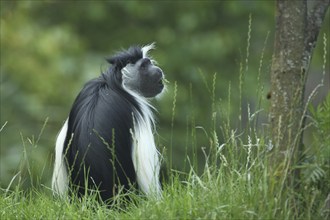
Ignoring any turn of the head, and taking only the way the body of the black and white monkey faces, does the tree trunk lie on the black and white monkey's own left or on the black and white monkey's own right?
on the black and white monkey's own right

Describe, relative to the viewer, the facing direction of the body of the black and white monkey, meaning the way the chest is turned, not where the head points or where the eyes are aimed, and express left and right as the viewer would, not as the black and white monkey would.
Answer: facing away from the viewer and to the right of the viewer
